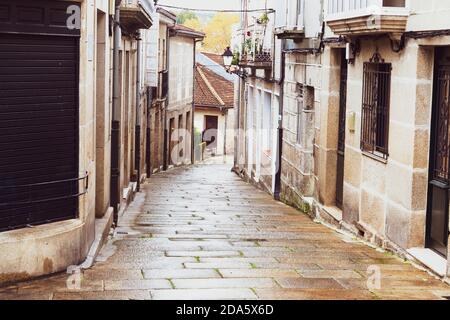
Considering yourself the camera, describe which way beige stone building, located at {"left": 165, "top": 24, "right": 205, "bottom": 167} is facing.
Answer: facing the viewer and to the right of the viewer

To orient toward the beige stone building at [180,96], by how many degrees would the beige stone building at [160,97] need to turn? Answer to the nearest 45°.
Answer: approximately 135° to its left

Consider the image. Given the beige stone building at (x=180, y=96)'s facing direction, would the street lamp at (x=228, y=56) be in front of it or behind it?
in front

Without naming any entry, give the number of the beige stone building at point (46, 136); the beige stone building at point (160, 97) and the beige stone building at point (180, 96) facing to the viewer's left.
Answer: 0

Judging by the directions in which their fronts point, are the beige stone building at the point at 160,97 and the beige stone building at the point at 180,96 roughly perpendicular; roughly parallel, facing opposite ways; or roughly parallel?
roughly parallel

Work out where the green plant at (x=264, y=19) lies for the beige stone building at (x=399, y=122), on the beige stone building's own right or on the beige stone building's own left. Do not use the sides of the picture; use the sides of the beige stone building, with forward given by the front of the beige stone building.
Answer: on the beige stone building's own right

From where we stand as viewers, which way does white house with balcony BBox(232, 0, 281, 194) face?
facing the viewer and to the left of the viewer

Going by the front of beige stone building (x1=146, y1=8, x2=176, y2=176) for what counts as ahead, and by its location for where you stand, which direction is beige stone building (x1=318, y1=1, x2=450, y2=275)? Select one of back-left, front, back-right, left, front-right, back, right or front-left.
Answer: front-right

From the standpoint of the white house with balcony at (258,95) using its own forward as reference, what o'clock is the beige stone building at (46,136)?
the beige stone building at (46,136) is roughly at 11 o'clock from the white house with balcony at (258,95).

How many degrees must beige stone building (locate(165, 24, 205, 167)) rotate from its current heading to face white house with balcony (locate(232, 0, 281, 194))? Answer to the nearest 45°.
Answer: approximately 45° to its right

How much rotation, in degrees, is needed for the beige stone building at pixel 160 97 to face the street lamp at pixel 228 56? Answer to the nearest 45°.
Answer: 0° — it already faces it

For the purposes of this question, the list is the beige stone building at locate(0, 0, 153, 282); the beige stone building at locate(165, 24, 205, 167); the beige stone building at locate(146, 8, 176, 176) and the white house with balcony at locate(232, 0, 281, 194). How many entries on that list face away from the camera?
0

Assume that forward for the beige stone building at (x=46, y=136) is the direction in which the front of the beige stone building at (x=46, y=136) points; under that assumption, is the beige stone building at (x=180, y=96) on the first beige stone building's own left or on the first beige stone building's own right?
on the first beige stone building's own left

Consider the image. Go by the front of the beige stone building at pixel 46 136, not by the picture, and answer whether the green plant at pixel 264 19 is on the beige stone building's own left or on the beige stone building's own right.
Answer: on the beige stone building's own left

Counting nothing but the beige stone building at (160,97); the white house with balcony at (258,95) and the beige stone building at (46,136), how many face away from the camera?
0
